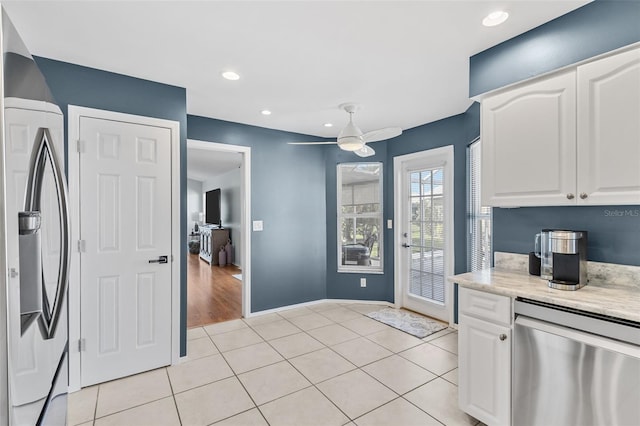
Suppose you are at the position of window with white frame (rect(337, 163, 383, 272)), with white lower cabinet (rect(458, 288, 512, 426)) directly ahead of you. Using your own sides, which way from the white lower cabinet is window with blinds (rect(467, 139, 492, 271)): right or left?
left

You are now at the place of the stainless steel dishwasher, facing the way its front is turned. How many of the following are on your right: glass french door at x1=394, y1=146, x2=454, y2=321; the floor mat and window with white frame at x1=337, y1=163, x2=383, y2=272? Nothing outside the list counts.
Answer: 3

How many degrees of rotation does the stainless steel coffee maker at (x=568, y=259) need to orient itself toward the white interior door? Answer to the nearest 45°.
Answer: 0° — it already faces it

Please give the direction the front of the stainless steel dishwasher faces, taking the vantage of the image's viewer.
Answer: facing the viewer and to the left of the viewer

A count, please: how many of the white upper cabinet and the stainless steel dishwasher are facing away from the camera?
0

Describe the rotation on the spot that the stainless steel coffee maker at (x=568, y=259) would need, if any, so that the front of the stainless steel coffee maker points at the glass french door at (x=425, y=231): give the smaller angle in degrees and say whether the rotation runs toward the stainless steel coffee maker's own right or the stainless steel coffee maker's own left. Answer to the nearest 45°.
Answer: approximately 90° to the stainless steel coffee maker's own right

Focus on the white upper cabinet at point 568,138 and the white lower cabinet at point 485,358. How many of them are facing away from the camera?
0

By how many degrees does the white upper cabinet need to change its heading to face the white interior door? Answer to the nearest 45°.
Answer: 0° — it already faces it

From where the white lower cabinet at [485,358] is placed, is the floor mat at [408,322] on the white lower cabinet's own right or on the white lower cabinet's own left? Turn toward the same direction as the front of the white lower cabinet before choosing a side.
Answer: on the white lower cabinet's own right

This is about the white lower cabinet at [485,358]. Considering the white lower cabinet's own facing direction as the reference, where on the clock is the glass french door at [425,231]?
The glass french door is roughly at 4 o'clock from the white lower cabinet.
